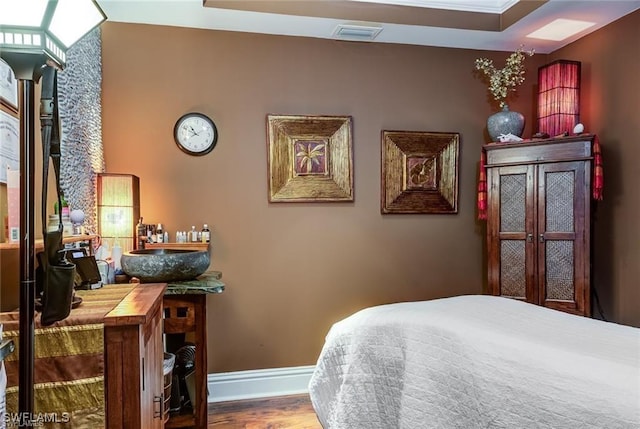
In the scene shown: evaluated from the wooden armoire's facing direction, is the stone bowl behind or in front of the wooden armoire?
in front

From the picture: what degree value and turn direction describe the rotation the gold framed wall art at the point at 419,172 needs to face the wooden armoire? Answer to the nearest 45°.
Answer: approximately 90° to its left

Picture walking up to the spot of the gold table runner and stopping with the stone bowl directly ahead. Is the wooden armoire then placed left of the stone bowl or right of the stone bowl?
right

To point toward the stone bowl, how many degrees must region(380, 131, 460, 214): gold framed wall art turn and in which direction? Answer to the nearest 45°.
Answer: approximately 45° to its right

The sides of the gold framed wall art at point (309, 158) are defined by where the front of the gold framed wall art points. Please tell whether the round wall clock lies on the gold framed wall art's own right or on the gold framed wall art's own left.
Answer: on the gold framed wall art's own right

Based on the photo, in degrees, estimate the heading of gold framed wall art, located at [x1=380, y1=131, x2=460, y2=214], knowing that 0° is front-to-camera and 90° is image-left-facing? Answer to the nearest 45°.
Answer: approximately 0°

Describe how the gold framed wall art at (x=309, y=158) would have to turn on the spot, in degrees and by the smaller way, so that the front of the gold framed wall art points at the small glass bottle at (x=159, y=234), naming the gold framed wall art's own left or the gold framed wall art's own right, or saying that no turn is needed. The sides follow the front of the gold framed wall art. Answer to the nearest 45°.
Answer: approximately 90° to the gold framed wall art's own right

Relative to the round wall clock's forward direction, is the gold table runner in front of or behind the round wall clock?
in front

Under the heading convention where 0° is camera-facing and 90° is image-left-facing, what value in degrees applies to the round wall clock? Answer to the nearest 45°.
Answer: approximately 0°

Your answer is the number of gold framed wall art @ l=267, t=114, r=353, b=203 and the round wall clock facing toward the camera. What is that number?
2

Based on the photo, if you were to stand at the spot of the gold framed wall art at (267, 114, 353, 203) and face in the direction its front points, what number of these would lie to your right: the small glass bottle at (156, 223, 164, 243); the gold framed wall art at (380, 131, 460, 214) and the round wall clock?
2
